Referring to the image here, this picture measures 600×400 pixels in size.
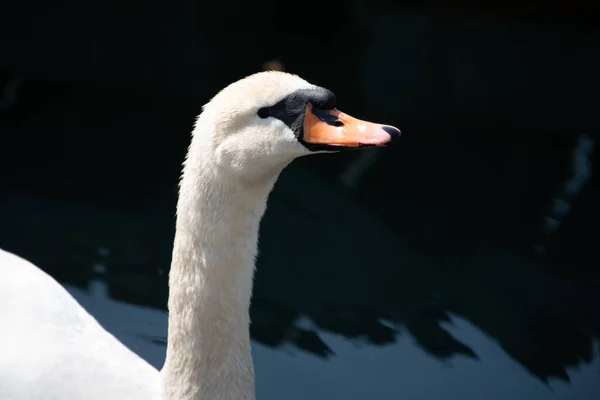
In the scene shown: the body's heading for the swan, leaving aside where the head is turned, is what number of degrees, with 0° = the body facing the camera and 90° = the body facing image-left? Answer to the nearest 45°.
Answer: approximately 270°
